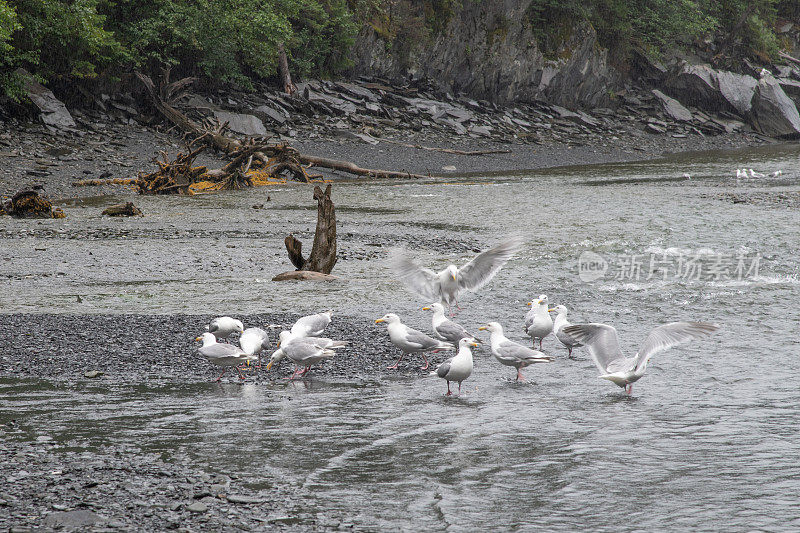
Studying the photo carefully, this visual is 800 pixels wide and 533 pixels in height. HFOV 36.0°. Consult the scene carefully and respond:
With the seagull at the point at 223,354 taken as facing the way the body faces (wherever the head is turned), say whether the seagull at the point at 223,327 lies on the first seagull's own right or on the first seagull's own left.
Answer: on the first seagull's own right

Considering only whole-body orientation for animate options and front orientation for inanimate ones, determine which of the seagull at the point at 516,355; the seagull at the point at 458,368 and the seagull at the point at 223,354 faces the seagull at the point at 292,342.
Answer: the seagull at the point at 516,355

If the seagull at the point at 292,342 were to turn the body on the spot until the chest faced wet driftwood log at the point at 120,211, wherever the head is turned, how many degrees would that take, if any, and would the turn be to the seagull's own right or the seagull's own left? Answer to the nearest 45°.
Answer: approximately 90° to the seagull's own right

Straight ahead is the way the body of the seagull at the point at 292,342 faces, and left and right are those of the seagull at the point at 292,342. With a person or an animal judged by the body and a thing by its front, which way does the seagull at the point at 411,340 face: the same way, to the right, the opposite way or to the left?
the same way

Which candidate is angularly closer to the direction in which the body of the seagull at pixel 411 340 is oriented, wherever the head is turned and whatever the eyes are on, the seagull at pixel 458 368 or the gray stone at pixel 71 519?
the gray stone

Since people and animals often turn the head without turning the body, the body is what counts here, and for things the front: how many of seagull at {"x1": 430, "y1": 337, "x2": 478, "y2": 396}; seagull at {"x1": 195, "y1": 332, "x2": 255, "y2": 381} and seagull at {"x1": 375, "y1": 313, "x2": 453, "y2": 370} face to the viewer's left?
2

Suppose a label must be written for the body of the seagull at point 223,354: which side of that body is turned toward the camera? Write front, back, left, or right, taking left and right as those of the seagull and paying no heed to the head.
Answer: left

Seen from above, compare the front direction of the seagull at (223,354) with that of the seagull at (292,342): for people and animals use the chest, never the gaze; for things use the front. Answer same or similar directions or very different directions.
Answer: same or similar directions

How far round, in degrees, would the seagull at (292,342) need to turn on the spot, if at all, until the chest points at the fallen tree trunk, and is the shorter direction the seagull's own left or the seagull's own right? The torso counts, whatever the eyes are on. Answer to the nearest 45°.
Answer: approximately 90° to the seagull's own right

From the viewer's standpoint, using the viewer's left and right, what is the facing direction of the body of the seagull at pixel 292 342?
facing to the left of the viewer

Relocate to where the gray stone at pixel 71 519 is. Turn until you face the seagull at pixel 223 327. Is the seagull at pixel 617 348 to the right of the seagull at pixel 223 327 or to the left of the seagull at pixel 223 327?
right

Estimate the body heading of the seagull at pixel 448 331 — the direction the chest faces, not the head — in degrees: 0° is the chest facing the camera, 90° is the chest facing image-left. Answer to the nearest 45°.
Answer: approximately 90°

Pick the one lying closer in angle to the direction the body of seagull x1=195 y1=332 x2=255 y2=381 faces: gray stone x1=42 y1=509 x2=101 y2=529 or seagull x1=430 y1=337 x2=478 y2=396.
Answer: the gray stone

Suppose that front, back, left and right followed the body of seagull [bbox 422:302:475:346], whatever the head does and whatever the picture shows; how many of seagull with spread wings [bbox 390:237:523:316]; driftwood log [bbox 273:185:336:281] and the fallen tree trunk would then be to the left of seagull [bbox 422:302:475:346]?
0

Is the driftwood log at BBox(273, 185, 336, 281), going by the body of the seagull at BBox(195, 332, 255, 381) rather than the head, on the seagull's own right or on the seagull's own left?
on the seagull's own right

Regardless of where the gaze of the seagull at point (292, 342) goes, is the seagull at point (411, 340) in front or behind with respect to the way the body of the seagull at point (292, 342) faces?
behind

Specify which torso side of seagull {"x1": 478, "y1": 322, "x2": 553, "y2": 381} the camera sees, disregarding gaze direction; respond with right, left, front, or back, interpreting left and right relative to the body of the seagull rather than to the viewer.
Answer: left

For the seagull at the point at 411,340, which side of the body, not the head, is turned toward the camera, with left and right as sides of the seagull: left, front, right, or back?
left
